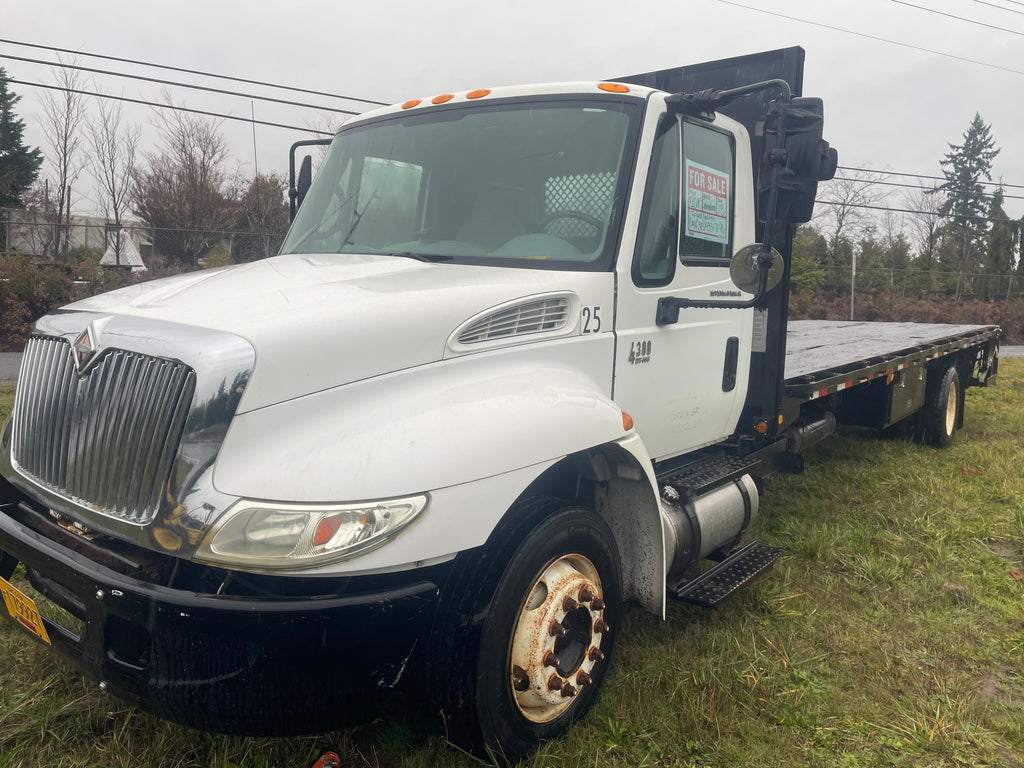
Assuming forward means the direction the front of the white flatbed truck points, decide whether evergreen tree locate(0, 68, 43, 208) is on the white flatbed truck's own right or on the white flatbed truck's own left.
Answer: on the white flatbed truck's own right

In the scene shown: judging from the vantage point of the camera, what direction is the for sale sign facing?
facing the viewer and to the right of the viewer

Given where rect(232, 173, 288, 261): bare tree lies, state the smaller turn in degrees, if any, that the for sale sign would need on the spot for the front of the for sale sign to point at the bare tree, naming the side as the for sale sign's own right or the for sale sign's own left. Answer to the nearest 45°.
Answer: approximately 180°

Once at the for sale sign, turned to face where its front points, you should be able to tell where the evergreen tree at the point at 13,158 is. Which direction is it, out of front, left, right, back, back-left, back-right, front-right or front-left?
back

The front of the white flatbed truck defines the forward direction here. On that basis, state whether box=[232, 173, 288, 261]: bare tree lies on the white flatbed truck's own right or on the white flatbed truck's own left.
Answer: on the white flatbed truck's own right

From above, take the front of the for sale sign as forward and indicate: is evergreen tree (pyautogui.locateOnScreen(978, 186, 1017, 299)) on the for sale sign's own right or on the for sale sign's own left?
on the for sale sign's own left

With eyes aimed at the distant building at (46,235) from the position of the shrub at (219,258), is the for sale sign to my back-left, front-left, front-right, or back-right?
back-left

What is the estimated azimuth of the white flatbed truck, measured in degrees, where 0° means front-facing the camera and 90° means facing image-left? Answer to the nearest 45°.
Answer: approximately 45°

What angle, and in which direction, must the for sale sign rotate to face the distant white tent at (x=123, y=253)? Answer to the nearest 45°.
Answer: approximately 180°

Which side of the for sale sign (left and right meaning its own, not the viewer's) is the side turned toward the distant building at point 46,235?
back

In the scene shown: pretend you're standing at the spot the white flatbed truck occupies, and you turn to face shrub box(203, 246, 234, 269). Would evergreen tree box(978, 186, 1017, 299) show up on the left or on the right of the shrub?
right

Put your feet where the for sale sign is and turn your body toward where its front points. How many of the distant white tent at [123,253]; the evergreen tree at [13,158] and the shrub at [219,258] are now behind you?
3

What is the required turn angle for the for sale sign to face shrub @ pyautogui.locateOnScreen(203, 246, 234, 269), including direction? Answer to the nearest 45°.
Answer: approximately 180°
